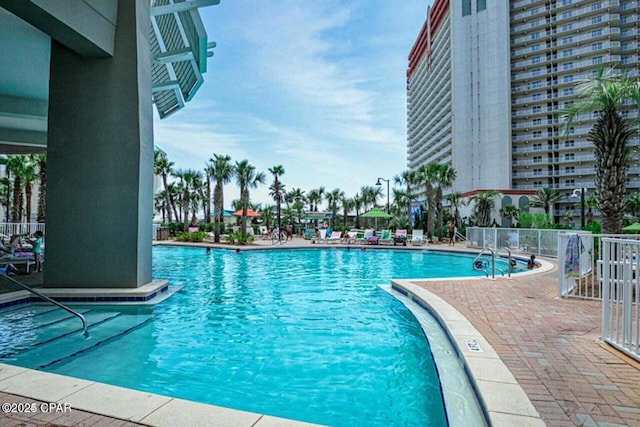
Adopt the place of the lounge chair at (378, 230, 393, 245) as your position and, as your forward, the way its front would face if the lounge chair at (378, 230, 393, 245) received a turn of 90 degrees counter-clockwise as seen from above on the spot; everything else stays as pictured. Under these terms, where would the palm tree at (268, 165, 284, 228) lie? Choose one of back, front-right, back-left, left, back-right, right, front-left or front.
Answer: back-left

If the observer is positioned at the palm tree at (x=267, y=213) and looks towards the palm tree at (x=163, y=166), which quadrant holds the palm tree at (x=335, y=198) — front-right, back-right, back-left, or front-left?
back-right

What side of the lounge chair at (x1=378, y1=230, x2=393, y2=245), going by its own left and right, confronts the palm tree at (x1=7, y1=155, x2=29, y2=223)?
right

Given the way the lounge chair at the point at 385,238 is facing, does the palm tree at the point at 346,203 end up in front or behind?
behind

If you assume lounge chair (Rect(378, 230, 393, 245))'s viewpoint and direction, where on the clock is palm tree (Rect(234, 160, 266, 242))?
The palm tree is roughly at 3 o'clock from the lounge chair.

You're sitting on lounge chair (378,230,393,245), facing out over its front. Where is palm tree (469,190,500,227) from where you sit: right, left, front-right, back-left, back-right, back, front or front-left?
back-left

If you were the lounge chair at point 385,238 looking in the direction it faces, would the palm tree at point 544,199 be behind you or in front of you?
behind

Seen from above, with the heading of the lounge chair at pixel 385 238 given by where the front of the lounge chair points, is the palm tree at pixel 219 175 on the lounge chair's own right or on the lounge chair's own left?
on the lounge chair's own right

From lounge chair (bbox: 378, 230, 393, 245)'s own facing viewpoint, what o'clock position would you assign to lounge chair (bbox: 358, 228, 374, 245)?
lounge chair (bbox: 358, 228, 374, 245) is roughly at 4 o'clock from lounge chair (bbox: 378, 230, 393, 245).

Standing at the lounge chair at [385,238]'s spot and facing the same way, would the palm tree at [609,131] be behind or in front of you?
in front

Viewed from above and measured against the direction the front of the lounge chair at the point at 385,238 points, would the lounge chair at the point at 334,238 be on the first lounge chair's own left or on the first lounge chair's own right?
on the first lounge chair's own right

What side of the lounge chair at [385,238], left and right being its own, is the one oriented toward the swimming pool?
front

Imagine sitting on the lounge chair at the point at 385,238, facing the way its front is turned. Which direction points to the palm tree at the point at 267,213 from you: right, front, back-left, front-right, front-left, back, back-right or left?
back-right
